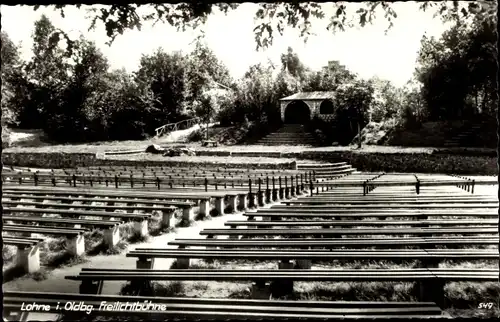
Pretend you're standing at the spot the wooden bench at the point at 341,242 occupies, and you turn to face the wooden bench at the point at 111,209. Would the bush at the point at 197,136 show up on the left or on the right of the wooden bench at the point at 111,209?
right

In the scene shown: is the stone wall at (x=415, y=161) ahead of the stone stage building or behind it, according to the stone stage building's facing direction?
ahead

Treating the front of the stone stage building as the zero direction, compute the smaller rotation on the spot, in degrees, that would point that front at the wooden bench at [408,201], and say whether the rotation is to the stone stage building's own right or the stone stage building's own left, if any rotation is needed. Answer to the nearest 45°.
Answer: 0° — it already faces it

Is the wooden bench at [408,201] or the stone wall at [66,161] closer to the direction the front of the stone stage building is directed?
the wooden bench

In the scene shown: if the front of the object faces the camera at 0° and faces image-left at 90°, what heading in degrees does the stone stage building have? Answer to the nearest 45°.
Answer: approximately 0°

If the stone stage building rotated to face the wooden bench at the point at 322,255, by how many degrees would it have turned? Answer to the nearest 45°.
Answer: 0° — it already faces it

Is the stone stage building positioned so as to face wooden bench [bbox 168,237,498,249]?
yes

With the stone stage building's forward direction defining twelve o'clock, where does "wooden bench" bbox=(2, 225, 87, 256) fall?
The wooden bench is roughly at 12 o'clock from the stone stage building.

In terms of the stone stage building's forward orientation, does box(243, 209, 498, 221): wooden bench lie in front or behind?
in front

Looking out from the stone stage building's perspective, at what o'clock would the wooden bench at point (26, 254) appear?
The wooden bench is roughly at 12 o'clock from the stone stage building.

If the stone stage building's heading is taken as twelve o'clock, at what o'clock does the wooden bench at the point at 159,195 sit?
The wooden bench is roughly at 12 o'clock from the stone stage building.

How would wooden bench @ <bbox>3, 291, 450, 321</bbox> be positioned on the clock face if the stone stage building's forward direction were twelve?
The wooden bench is roughly at 12 o'clock from the stone stage building.

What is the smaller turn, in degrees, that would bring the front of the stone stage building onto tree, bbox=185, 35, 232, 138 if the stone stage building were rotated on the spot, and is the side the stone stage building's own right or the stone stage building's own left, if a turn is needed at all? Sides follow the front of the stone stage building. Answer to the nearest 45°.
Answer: approximately 90° to the stone stage building's own right
